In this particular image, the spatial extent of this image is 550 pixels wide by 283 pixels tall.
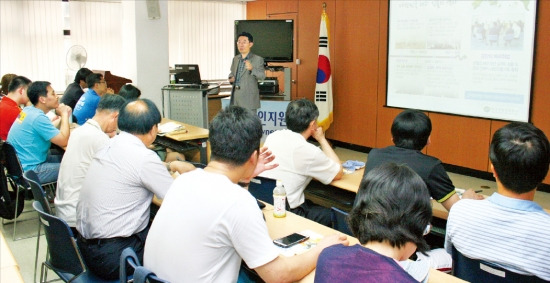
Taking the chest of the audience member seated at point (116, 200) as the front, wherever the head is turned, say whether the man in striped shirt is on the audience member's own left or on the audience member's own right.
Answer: on the audience member's own right

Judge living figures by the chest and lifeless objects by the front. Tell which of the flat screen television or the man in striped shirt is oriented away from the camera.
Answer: the man in striped shirt

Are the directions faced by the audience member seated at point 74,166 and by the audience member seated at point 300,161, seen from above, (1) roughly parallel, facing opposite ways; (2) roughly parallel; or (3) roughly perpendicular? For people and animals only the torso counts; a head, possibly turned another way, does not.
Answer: roughly parallel

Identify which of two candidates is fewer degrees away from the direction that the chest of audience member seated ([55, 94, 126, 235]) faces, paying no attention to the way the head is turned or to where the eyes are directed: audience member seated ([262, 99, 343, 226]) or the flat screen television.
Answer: the flat screen television

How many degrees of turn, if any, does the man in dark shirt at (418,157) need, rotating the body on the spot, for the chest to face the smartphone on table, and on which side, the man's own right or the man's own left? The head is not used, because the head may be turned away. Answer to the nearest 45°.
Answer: approximately 135° to the man's own left

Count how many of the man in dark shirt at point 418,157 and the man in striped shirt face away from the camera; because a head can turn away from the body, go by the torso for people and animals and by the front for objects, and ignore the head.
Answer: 2

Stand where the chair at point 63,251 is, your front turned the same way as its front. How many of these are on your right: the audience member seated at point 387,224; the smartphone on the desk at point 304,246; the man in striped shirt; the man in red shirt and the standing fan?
3

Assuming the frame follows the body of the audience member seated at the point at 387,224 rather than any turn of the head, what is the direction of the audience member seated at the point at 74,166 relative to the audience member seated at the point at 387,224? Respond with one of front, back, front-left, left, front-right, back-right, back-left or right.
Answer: left

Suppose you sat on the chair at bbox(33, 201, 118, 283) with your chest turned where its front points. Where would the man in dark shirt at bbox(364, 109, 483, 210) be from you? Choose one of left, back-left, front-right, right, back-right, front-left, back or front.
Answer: front-right

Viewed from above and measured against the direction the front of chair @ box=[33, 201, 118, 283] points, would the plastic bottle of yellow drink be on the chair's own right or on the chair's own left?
on the chair's own right

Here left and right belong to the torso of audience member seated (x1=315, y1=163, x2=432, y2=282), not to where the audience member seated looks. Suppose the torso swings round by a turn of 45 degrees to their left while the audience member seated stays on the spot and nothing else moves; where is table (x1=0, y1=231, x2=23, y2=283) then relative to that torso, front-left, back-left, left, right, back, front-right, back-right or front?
left

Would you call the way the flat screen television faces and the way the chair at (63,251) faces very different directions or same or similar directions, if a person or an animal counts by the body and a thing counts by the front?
very different directions

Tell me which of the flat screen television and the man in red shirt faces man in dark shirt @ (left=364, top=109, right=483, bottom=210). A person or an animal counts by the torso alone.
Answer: the flat screen television

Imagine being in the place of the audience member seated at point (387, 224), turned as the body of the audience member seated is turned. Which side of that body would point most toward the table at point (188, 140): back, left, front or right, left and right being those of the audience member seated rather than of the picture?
left

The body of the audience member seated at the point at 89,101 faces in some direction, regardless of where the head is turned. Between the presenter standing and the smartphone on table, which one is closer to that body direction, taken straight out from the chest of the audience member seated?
the presenter standing

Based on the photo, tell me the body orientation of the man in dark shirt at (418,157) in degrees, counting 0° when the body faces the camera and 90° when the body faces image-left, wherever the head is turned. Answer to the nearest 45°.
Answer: approximately 180°

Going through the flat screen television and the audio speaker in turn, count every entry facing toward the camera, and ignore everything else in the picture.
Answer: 2

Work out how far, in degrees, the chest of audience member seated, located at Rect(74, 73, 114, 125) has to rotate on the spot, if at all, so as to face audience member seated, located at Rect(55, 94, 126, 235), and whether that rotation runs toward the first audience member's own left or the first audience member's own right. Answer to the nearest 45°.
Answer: approximately 135° to the first audience member's own right

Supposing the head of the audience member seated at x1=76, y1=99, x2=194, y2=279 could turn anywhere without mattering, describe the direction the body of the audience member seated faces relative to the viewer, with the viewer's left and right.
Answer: facing away from the viewer and to the right of the viewer

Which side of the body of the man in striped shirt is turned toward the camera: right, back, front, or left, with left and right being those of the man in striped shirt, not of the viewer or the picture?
back

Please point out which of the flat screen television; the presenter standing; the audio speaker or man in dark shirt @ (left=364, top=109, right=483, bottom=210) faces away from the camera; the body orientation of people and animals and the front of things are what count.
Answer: the man in dark shirt

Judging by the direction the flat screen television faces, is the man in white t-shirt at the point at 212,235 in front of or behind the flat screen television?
in front
